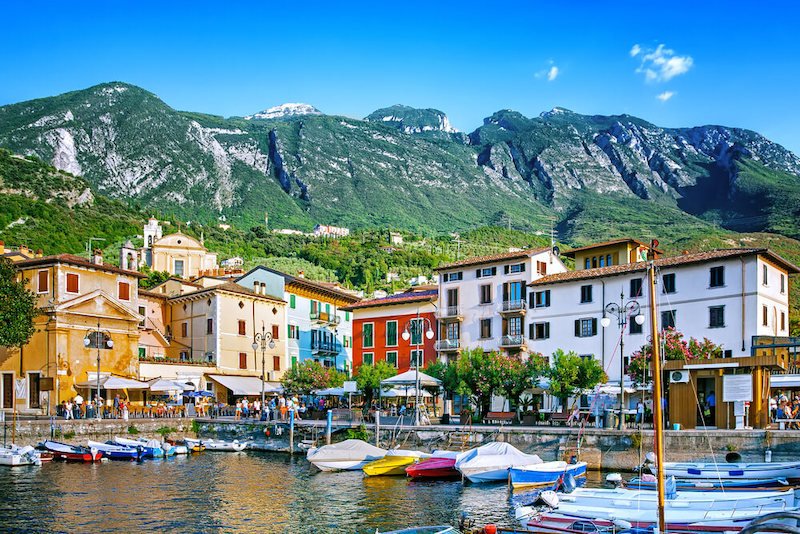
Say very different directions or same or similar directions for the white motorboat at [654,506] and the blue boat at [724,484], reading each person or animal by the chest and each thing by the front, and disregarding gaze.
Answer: same or similar directions
